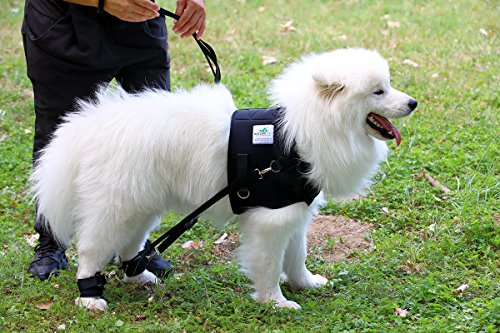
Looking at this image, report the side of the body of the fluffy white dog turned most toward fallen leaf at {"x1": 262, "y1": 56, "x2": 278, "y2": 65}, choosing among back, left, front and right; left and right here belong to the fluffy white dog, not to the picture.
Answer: left

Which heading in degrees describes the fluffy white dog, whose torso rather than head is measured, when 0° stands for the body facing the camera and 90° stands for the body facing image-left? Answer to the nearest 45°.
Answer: approximately 270°

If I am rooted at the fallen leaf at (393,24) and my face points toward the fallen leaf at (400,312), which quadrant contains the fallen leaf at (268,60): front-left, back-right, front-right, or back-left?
front-right

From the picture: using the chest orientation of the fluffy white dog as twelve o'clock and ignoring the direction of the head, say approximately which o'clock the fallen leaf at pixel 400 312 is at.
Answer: The fallen leaf is roughly at 1 o'clock from the fluffy white dog.

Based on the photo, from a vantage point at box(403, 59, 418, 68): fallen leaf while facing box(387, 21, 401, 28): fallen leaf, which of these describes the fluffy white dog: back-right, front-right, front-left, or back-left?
back-left

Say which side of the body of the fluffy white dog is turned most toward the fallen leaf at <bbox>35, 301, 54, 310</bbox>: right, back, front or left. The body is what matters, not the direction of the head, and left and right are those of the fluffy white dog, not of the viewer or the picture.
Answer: back

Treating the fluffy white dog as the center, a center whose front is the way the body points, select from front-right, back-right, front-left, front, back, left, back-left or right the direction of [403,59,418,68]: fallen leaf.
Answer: front-left

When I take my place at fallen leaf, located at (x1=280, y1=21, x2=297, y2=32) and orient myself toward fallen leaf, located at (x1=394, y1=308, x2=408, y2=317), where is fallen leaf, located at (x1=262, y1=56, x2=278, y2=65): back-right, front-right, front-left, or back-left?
front-right

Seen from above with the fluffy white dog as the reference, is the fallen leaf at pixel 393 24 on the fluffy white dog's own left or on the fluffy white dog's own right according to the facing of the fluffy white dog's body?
on the fluffy white dog's own left
